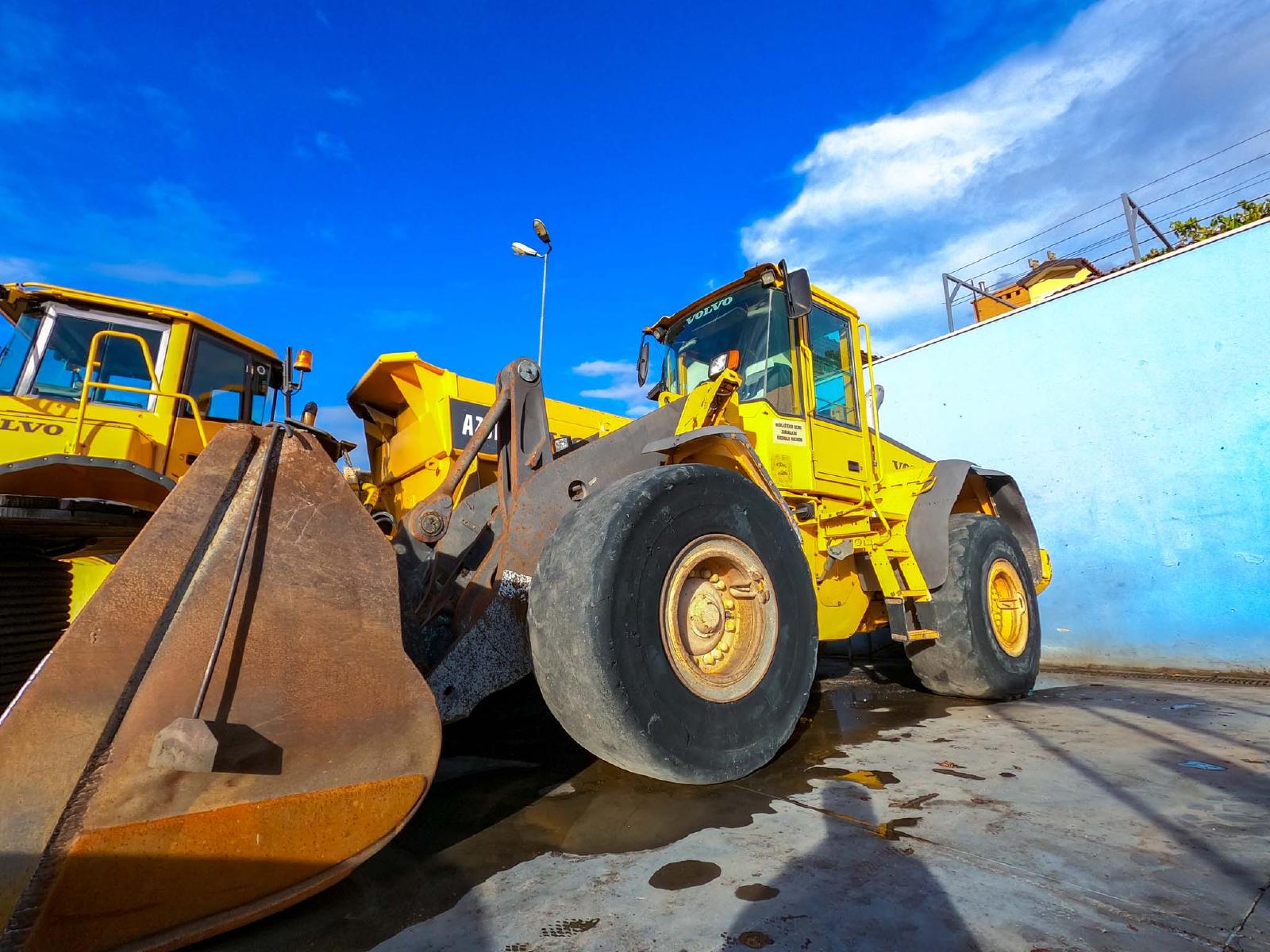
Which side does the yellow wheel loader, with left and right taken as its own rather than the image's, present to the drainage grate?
back

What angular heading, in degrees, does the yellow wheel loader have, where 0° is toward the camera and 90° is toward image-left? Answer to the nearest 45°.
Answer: approximately 45°
